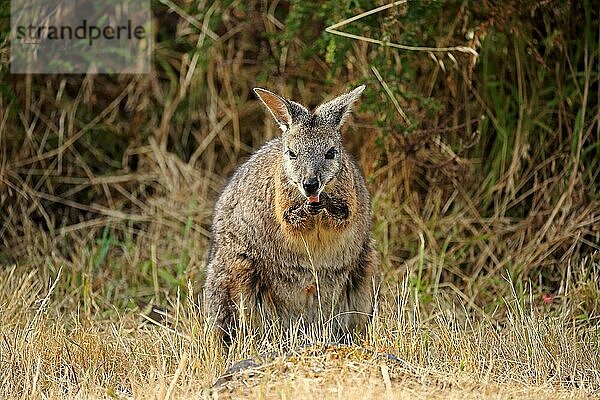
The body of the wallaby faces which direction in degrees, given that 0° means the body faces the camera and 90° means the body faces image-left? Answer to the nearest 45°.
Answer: approximately 0°
